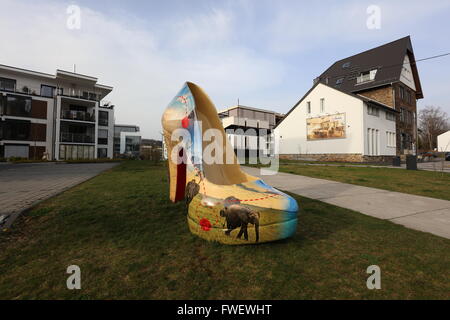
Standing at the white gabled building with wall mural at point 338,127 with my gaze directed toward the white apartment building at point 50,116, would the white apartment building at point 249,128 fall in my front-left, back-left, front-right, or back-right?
front-right

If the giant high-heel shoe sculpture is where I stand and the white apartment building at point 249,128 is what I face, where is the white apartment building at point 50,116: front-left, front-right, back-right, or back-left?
front-left

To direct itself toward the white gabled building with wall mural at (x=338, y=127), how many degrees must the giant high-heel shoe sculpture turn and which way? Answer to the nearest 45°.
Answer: approximately 90° to its left

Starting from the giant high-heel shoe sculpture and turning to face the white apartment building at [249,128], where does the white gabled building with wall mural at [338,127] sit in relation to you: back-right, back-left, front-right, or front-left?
front-right

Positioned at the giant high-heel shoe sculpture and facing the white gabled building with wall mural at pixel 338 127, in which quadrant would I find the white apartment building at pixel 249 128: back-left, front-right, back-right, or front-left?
front-left

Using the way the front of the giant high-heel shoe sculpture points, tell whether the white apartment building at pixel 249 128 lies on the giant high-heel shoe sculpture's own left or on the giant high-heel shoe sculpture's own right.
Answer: on the giant high-heel shoe sculpture's own left

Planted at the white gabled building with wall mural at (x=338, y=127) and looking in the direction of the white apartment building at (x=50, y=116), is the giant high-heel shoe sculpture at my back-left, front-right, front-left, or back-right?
front-left

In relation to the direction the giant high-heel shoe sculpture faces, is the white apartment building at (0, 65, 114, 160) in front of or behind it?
behind

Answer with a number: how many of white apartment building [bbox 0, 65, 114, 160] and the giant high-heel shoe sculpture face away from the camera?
0

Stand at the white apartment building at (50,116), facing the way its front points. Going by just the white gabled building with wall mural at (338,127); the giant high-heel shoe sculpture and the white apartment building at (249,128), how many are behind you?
0
